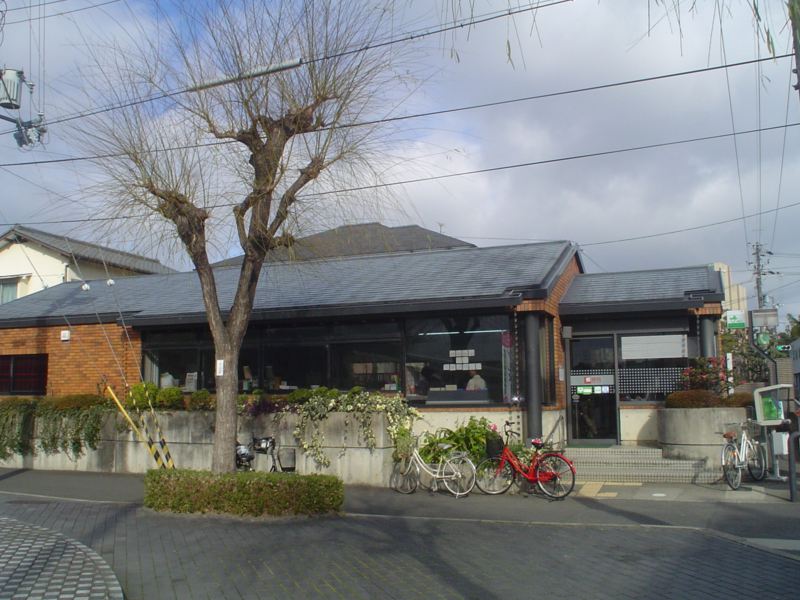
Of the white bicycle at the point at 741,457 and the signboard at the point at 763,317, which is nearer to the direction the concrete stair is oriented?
the white bicycle

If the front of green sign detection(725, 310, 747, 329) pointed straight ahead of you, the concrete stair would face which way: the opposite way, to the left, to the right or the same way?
the same way

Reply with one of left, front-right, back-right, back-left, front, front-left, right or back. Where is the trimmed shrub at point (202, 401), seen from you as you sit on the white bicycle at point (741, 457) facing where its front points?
back-left

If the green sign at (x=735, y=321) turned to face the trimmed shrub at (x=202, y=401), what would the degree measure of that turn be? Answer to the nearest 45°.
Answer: approximately 45° to its right

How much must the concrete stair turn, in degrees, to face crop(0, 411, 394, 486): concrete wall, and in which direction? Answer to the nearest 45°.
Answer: approximately 90° to its right

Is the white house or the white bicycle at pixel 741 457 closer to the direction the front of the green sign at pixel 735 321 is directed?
the white bicycle

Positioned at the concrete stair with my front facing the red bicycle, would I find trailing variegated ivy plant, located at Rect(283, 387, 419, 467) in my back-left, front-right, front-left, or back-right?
front-right

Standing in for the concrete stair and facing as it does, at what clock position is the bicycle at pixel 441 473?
The bicycle is roughly at 2 o'clock from the concrete stair.

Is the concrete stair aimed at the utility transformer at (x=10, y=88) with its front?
no

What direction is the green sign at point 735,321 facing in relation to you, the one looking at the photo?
facing the viewer

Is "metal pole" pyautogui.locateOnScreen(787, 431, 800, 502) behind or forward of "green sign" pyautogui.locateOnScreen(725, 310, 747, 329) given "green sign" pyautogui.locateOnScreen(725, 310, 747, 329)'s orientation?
forward

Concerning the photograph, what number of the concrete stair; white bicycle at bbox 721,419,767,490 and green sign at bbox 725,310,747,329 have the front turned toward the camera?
2

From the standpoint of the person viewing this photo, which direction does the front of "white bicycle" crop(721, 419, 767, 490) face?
facing away from the viewer and to the right of the viewer

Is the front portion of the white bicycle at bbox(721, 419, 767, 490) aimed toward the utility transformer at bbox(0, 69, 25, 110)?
no

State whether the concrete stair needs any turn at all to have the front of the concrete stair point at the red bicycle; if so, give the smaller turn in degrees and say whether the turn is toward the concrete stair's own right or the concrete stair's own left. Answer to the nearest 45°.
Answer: approximately 45° to the concrete stair's own right
